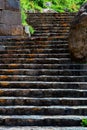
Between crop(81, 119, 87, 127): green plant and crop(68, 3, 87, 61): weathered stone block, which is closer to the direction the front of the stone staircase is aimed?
the green plant

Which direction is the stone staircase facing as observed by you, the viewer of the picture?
facing the viewer

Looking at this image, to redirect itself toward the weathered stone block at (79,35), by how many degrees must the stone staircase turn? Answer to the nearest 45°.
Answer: approximately 135° to its left

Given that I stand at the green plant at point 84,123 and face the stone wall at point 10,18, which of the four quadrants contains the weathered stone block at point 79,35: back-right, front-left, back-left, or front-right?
front-right

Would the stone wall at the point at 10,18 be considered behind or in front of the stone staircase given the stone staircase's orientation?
behind
